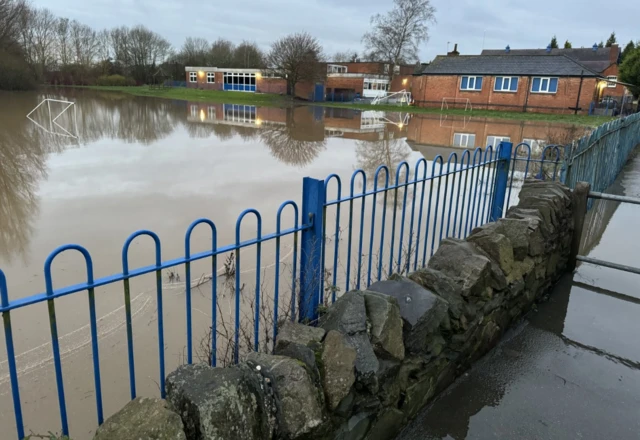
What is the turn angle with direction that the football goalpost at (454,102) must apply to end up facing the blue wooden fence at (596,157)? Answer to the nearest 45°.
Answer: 0° — it already faces it

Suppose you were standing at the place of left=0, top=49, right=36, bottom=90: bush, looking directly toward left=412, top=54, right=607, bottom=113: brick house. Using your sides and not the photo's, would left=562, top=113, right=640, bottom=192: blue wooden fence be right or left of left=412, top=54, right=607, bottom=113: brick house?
right

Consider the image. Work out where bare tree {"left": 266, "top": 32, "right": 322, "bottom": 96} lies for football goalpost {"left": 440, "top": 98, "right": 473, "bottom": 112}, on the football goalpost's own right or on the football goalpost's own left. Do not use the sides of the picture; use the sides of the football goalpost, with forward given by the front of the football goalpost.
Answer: on the football goalpost's own right

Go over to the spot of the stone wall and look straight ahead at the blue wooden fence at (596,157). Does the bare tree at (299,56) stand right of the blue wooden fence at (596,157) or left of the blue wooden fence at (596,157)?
left

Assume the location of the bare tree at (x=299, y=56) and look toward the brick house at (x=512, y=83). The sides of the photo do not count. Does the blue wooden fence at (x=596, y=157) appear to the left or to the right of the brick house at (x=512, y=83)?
right

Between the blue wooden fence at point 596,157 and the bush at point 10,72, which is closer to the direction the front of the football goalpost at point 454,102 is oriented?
the blue wooden fence

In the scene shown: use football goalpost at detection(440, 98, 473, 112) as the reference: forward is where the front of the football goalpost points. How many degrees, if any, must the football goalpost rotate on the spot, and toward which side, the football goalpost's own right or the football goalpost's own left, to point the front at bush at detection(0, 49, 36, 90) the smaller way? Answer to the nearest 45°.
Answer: approximately 90° to the football goalpost's own right

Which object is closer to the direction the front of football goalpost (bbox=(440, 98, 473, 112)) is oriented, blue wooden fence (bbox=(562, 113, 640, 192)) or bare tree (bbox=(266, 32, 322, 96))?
the blue wooden fence

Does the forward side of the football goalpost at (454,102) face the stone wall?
yes
